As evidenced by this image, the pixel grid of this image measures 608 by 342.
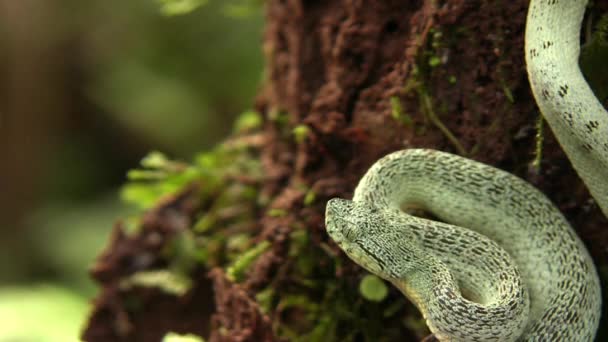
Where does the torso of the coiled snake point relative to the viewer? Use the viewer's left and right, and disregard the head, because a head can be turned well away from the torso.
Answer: facing to the left of the viewer
